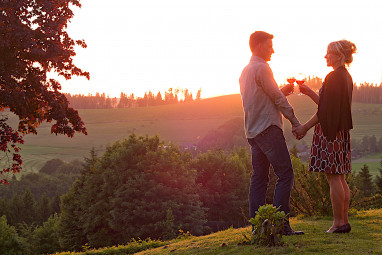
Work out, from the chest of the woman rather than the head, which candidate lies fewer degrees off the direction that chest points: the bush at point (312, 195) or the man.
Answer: the man

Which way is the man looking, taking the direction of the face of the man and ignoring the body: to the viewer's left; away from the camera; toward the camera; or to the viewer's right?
to the viewer's right

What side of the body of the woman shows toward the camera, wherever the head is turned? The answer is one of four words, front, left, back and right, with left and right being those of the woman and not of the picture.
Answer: left

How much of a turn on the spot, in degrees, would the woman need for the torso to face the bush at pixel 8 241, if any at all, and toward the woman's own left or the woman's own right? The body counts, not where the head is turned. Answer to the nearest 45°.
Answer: approximately 45° to the woman's own right

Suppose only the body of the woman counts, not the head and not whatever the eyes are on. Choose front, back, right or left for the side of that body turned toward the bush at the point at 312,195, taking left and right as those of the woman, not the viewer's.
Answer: right

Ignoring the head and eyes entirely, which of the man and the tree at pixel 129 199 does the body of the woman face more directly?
the man

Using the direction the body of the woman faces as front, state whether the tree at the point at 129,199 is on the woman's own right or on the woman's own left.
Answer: on the woman's own right
